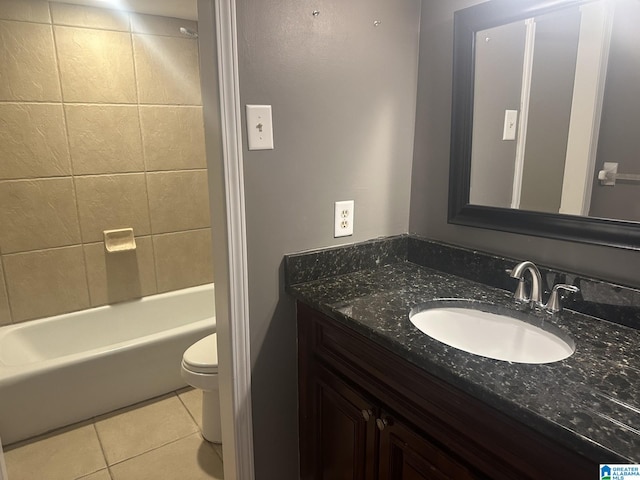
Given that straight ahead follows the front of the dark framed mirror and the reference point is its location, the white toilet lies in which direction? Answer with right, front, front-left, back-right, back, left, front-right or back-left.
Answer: front-right

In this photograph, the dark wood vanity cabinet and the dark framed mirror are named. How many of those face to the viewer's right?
0

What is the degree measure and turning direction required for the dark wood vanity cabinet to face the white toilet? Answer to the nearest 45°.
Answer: approximately 90° to its right

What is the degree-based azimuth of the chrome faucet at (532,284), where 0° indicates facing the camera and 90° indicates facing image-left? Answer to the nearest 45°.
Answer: approximately 45°

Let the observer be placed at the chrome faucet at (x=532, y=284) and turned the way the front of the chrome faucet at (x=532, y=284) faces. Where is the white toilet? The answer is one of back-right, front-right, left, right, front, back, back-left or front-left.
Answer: front-right

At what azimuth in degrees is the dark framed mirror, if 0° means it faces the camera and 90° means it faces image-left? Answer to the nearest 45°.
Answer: approximately 45°

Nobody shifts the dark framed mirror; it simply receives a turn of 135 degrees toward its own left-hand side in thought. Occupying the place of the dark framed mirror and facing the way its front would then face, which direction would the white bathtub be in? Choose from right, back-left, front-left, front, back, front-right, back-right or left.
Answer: back
